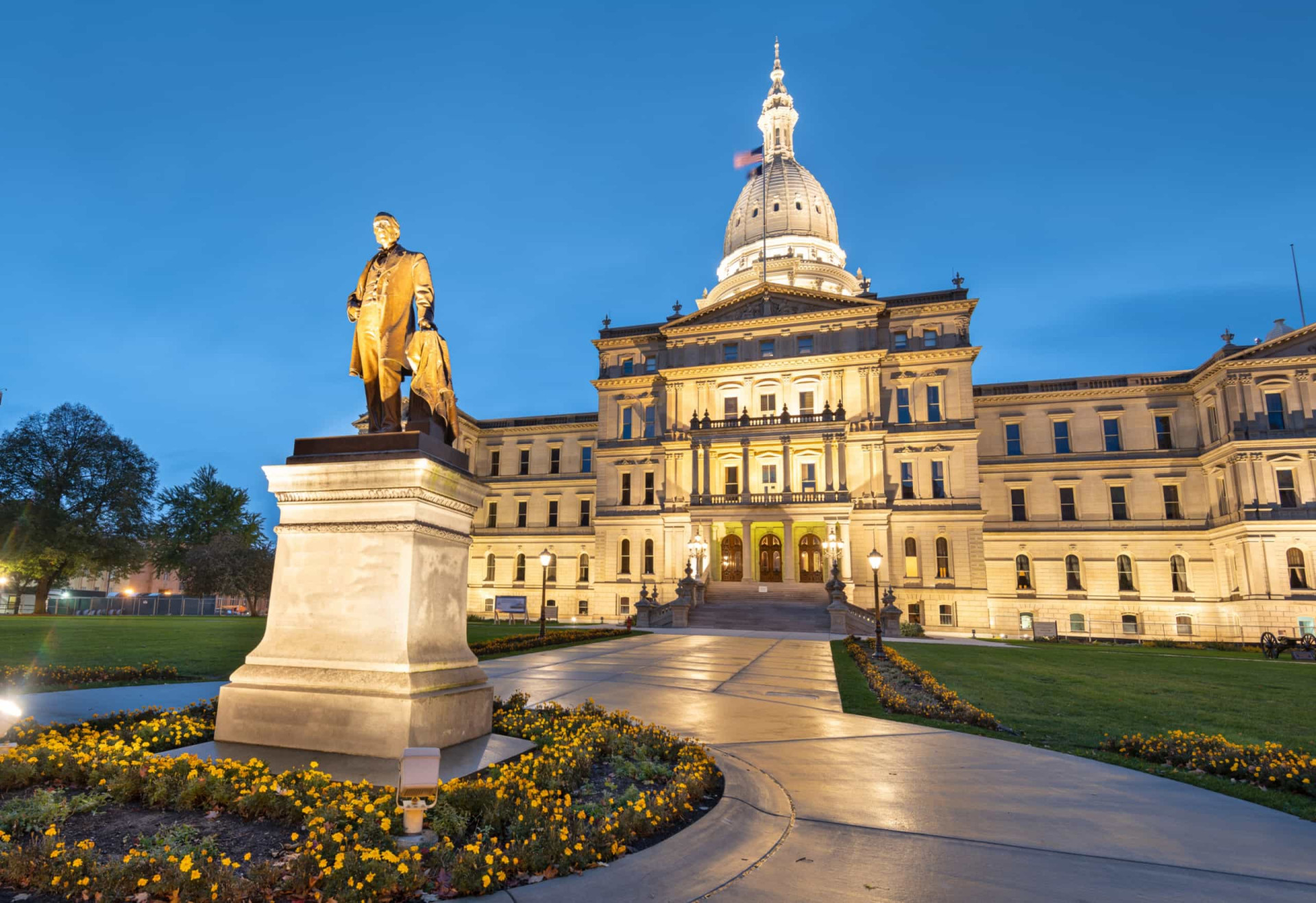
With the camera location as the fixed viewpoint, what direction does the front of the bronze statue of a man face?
facing the viewer and to the left of the viewer
